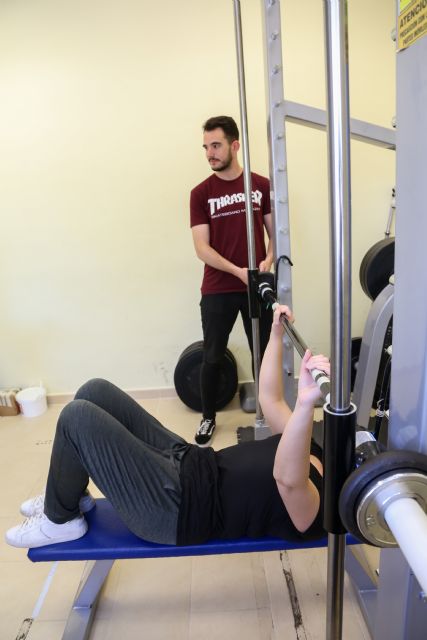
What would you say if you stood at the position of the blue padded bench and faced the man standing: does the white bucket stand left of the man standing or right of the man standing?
left

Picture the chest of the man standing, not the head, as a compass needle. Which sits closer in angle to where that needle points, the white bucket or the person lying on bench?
the person lying on bench

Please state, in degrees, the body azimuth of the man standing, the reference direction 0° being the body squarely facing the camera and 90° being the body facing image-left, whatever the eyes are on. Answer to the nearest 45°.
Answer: approximately 0°

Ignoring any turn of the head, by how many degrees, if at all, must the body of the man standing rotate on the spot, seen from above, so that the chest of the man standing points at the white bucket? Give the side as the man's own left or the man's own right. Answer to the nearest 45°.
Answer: approximately 90° to the man's own right

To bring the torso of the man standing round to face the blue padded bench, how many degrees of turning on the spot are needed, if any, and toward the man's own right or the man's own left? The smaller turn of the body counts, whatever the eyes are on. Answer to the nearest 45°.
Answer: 0° — they already face it

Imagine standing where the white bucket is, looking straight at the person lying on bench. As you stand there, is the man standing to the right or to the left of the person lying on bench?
left

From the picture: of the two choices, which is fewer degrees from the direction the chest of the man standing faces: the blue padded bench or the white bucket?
the blue padded bench

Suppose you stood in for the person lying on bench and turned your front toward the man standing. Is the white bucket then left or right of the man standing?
left
